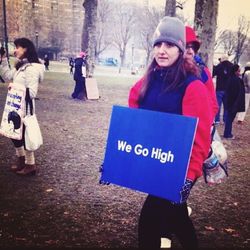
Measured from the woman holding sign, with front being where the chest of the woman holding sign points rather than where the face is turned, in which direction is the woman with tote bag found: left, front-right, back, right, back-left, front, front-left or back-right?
right

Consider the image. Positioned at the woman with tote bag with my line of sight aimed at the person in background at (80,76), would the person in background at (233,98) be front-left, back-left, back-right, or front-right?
front-right

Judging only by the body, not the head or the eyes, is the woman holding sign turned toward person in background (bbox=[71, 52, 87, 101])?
no

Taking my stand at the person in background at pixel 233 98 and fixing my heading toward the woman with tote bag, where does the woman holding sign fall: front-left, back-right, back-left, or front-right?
front-left

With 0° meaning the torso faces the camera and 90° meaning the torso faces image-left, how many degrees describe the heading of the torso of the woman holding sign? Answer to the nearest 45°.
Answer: approximately 45°

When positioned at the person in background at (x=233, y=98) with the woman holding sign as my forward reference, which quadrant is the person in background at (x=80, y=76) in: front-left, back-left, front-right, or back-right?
back-right

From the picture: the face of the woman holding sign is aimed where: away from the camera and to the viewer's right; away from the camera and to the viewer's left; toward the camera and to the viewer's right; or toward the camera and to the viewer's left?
toward the camera and to the viewer's left
